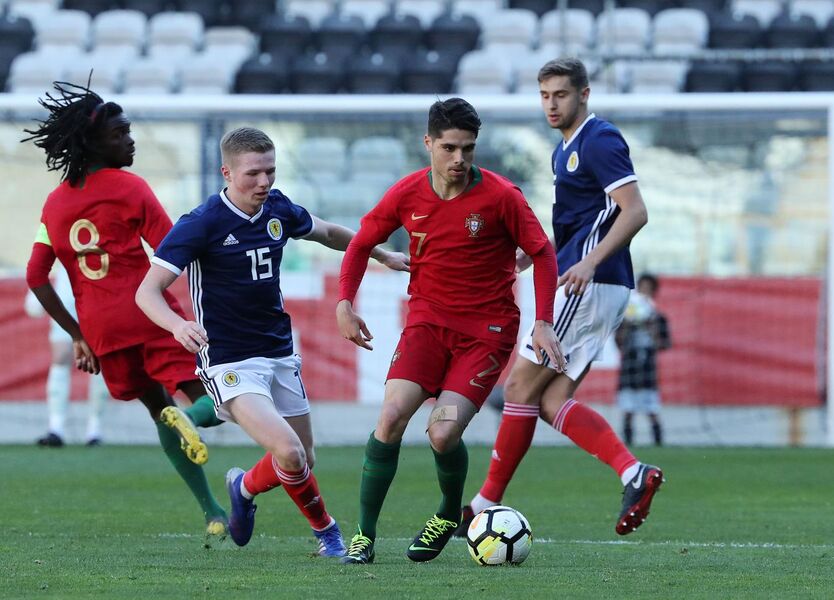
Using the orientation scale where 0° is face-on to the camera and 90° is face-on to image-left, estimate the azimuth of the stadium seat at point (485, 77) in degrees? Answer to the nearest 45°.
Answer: approximately 0°

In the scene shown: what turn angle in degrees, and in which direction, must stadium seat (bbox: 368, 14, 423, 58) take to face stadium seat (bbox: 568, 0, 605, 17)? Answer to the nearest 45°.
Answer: approximately 90° to its left

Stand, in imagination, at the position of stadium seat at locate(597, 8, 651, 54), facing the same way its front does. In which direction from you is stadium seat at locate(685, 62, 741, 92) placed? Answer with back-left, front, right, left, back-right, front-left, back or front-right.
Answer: front-left

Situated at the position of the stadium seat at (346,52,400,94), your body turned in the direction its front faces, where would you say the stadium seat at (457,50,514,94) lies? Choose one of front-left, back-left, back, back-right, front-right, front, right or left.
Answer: left

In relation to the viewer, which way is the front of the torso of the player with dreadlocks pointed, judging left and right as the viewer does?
facing away from the viewer and to the right of the viewer

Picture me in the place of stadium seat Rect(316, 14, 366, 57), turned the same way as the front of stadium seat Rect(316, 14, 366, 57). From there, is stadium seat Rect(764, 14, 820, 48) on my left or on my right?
on my left

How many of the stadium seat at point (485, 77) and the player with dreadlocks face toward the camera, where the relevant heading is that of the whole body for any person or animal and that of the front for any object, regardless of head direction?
1

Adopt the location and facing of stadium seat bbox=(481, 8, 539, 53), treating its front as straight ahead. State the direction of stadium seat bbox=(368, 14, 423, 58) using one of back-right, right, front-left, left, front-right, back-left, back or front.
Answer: right

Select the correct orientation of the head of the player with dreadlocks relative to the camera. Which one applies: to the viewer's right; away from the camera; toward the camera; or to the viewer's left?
to the viewer's right

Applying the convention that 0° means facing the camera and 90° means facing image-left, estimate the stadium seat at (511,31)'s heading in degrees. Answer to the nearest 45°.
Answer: approximately 0°

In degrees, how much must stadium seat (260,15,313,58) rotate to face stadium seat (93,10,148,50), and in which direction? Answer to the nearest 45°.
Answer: approximately 90° to its right

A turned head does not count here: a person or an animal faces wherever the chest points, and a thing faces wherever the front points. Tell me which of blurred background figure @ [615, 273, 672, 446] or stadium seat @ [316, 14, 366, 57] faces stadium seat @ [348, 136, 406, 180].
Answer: stadium seat @ [316, 14, 366, 57]
